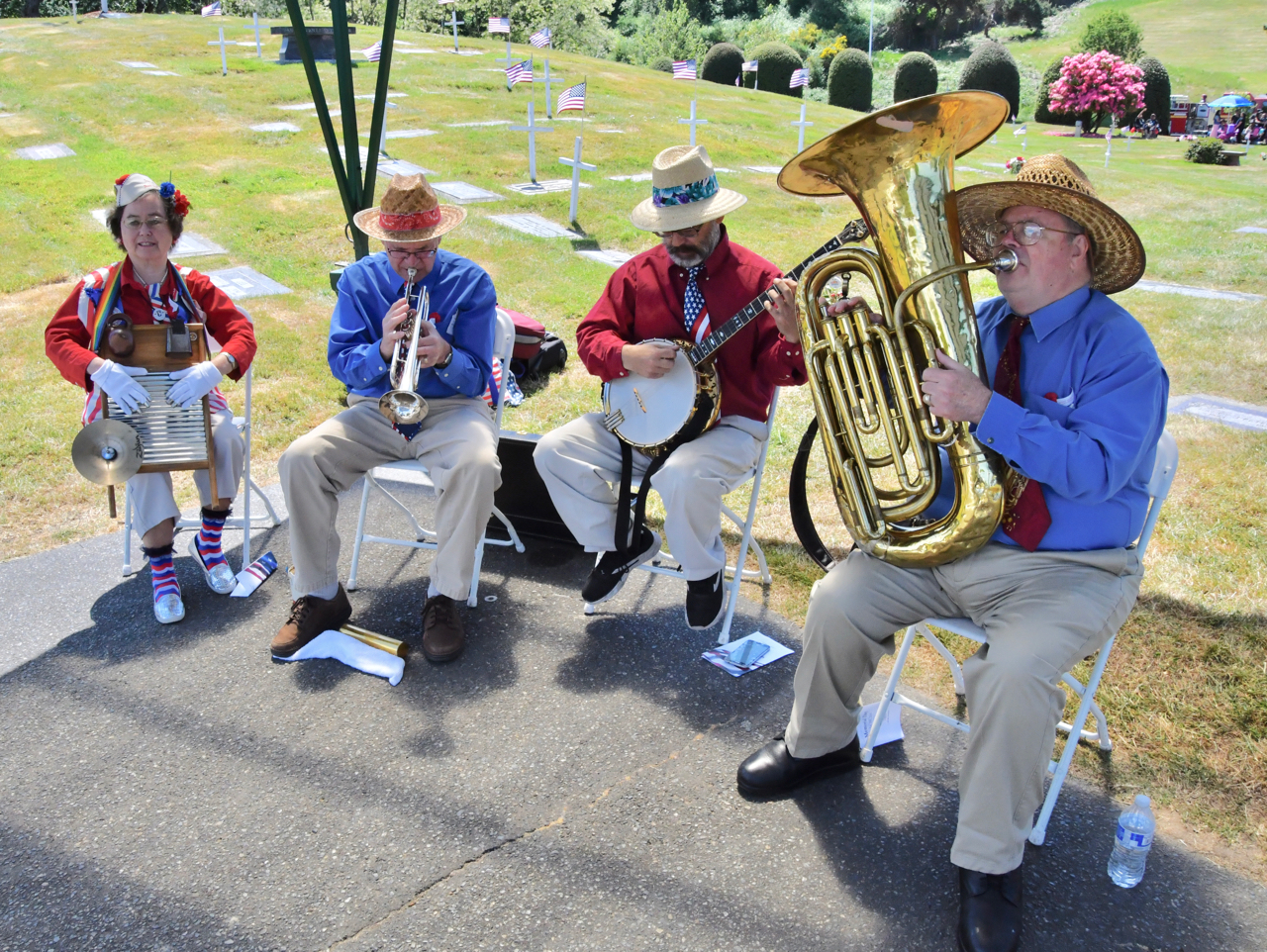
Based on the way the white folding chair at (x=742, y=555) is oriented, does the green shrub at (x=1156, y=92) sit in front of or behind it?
behind

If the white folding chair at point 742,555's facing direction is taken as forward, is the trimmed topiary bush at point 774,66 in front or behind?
behind

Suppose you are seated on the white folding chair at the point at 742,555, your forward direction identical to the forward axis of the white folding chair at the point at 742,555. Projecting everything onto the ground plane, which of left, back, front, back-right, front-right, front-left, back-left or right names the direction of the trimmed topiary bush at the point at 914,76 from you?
back-right

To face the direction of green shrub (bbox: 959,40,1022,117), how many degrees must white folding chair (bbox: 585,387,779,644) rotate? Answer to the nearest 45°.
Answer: approximately 135° to its right

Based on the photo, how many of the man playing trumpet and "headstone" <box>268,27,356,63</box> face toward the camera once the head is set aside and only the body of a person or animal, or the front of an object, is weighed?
2

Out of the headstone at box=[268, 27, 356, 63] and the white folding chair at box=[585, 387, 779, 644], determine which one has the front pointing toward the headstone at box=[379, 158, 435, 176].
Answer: the headstone at box=[268, 27, 356, 63]

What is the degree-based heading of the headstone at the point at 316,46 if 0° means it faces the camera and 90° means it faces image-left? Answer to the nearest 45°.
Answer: approximately 0°

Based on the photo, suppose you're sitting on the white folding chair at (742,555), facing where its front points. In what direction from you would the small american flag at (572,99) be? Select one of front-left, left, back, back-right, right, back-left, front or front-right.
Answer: back-right

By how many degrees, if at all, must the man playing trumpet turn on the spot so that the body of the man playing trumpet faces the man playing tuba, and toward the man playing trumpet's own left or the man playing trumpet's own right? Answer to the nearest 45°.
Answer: approximately 45° to the man playing trumpet's own left

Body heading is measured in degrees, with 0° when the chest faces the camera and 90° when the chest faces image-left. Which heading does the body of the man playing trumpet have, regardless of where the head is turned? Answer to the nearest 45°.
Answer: approximately 0°

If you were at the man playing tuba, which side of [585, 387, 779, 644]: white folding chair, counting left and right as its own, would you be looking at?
left

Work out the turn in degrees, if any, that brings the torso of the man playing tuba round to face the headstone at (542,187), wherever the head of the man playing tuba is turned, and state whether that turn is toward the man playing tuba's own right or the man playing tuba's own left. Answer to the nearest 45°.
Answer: approximately 90° to the man playing tuba's own right
